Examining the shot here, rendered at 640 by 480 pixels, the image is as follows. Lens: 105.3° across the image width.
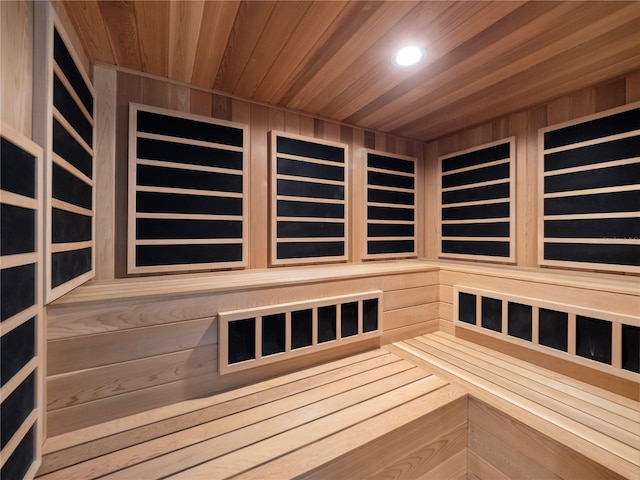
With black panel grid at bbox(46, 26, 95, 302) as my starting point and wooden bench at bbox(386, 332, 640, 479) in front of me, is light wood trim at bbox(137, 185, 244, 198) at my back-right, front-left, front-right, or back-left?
front-left

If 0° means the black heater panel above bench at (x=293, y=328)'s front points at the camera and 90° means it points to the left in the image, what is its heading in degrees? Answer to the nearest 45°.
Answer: approximately 315°

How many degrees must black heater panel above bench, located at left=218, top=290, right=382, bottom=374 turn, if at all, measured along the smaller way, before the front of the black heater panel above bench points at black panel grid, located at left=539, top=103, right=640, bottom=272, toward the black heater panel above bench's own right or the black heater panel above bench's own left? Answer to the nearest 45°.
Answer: approximately 45° to the black heater panel above bench's own left

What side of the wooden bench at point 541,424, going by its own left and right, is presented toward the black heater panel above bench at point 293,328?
front

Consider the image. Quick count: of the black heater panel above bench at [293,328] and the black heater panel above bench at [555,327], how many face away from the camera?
0

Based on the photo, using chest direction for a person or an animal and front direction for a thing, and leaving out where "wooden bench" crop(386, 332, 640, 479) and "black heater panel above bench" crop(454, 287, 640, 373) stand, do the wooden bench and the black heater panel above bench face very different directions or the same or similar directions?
same or similar directions

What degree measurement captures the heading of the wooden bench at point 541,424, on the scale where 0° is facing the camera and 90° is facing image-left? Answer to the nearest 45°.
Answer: approximately 45°

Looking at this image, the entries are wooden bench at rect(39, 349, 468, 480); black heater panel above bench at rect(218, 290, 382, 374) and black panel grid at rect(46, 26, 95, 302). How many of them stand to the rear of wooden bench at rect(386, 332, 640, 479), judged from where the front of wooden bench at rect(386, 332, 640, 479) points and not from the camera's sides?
0

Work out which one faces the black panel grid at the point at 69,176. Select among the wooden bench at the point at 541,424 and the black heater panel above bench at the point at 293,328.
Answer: the wooden bench

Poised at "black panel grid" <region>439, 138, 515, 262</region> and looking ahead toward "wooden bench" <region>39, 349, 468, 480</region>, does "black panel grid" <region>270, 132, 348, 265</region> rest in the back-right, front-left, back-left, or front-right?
front-right

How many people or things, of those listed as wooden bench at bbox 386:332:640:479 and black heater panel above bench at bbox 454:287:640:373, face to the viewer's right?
0

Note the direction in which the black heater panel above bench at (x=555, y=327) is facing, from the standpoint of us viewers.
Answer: facing the viewer and to the left of the viewer

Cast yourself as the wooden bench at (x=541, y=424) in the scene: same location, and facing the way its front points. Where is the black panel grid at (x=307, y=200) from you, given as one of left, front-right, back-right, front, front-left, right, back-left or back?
front-right
